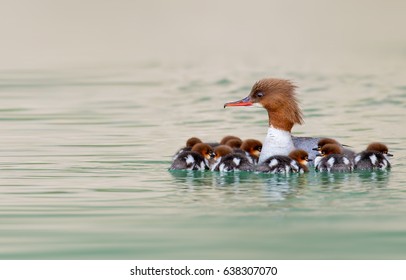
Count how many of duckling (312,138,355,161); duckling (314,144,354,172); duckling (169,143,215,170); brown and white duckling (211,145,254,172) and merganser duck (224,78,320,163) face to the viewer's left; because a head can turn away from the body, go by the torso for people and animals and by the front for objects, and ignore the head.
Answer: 4

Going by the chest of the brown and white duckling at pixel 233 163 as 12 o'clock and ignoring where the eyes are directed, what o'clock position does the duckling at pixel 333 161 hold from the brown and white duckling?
The duckling is roughly at 6 o'clock from the brown and white duckling.

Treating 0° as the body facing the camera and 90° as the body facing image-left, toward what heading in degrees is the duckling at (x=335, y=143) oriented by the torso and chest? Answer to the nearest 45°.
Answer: approximately 90°

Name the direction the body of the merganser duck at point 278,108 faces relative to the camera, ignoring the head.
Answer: to the viewer's left

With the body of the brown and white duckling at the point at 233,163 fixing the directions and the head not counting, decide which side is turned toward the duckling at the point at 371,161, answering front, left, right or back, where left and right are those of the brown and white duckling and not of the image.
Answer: back

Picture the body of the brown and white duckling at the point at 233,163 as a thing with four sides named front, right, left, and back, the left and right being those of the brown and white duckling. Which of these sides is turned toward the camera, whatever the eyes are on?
left

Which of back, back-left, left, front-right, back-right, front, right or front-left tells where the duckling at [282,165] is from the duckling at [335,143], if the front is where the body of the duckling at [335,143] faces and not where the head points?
front-left

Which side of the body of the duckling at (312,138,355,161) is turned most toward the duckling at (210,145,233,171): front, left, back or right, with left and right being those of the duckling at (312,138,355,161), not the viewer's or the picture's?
front

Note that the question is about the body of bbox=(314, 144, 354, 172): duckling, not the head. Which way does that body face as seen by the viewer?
to the viewer's left
